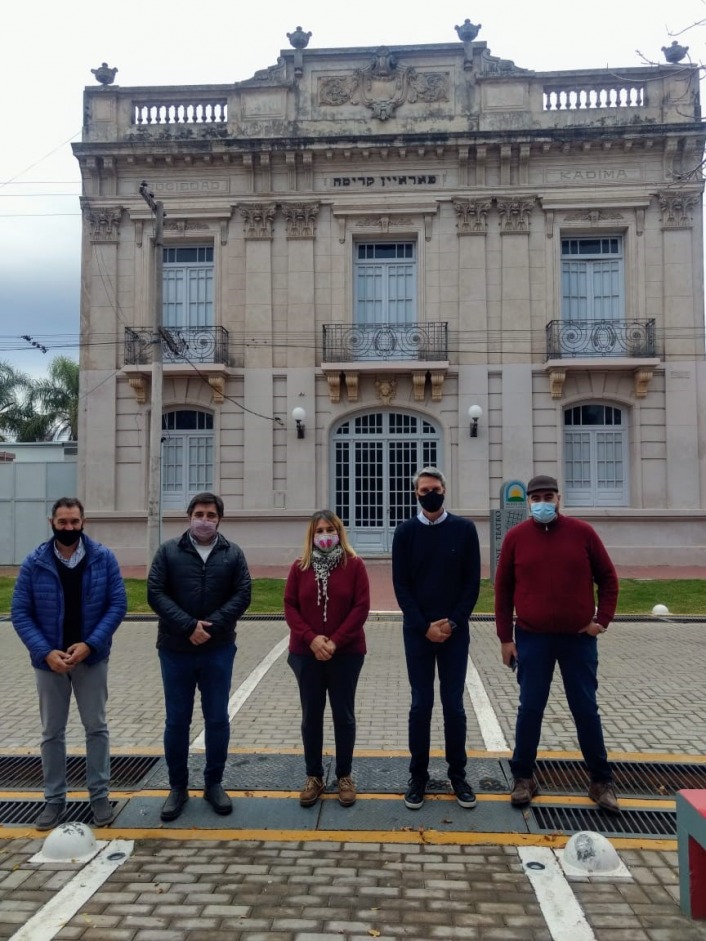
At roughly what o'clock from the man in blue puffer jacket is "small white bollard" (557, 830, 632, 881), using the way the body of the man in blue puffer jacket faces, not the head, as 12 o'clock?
The small white bollard is roughly at 10 o'clock from the man in blue puffer jacket.

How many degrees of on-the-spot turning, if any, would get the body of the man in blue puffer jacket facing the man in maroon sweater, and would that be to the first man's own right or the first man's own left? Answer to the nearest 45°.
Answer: approximately 90° to the first man's own left

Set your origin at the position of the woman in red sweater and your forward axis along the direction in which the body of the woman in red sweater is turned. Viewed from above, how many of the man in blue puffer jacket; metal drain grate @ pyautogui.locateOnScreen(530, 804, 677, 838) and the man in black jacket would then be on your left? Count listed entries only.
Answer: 1

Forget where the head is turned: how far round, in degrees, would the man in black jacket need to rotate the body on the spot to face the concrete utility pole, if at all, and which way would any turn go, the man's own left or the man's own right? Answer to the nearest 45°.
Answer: approximately 180°

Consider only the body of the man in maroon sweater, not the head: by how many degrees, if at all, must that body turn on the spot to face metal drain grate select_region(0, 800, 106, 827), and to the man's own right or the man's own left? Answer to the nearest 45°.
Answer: approximately 90° to the man's own right

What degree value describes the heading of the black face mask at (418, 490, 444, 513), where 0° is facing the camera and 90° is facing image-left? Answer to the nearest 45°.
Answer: approximately 0°

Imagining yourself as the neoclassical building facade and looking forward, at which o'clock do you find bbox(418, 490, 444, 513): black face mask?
The black face mask is roughly at 12 o'clock from the neoclassical building facade.

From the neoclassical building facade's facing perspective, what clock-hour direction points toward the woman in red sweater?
The woman in red sweater is roughly at 12 o'clock from the neoclassical building facade.

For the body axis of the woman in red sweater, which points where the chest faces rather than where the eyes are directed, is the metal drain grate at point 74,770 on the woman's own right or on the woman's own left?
on the woman's own right

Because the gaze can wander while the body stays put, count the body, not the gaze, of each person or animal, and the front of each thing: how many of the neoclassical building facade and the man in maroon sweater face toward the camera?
2
